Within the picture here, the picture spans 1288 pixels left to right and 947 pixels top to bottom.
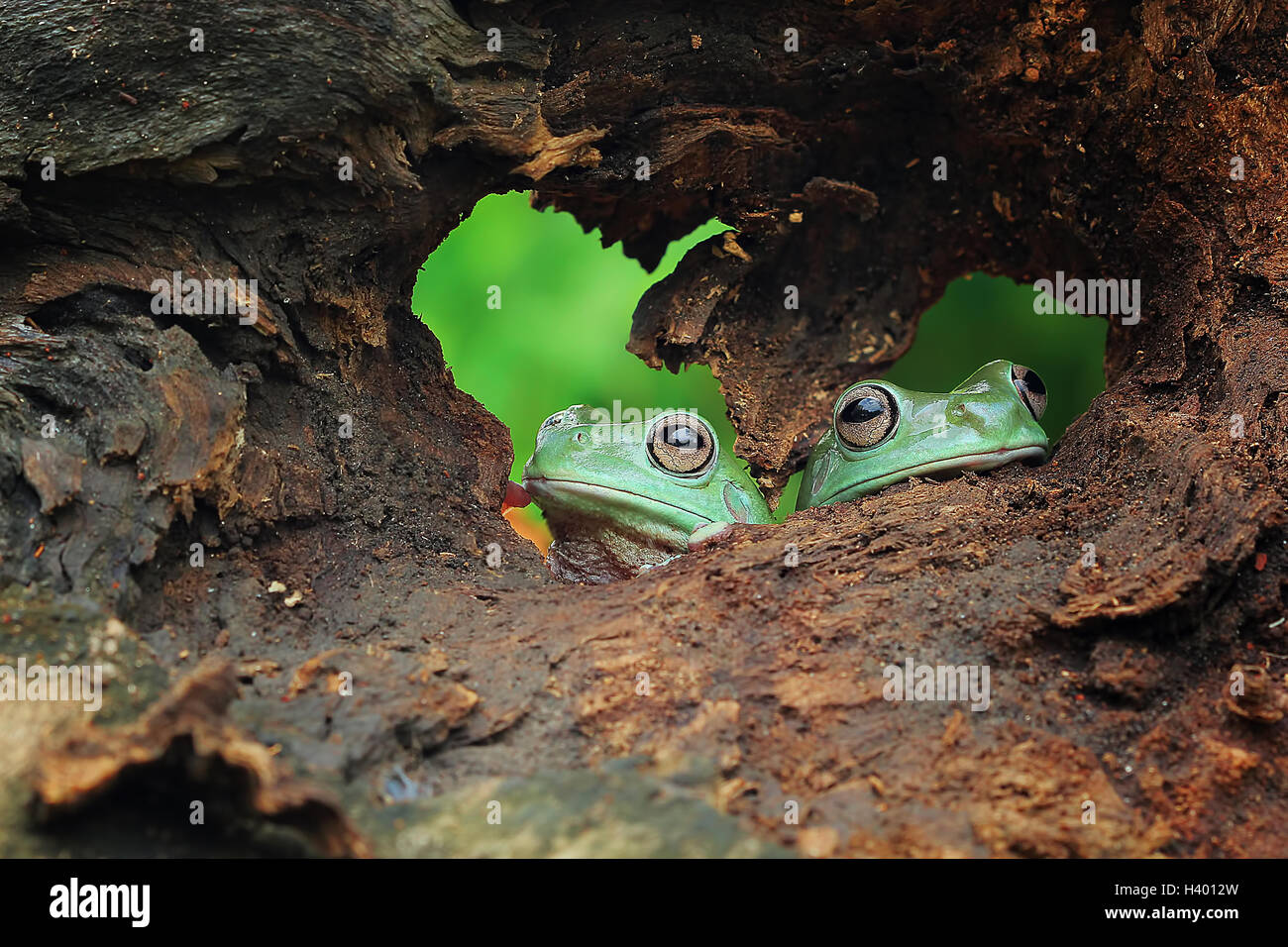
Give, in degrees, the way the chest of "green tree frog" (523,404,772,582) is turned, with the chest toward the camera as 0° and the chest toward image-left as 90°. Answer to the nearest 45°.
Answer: approximately 45°

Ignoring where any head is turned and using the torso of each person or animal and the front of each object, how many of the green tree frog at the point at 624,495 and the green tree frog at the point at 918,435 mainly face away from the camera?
0
